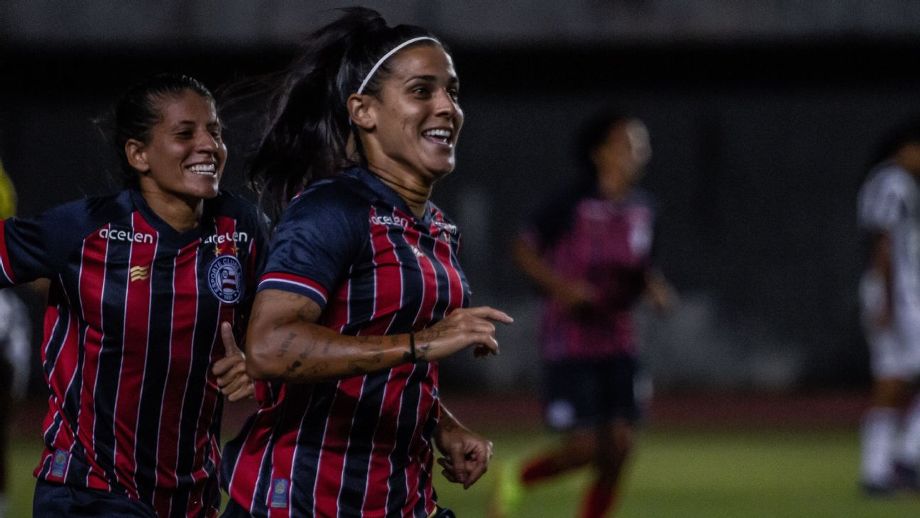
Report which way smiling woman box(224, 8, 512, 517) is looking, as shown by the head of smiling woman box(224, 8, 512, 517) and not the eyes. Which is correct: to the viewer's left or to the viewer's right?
to the viewer's right

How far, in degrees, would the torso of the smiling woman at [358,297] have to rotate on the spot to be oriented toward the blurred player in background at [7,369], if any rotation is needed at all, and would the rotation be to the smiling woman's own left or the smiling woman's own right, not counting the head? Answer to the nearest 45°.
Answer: approximately 180°

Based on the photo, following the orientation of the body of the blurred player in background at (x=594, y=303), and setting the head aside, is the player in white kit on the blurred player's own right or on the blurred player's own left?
on the blurred player's own left

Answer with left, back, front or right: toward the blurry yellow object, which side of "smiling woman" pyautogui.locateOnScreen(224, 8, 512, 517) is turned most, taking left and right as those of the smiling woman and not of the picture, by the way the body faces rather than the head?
back

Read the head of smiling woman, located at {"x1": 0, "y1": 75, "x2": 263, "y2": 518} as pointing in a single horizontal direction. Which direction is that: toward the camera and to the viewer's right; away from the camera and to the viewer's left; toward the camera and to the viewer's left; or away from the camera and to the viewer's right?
toward the camera and to the viewer's right

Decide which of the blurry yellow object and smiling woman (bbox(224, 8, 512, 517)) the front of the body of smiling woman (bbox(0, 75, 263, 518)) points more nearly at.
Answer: the smiling woman
